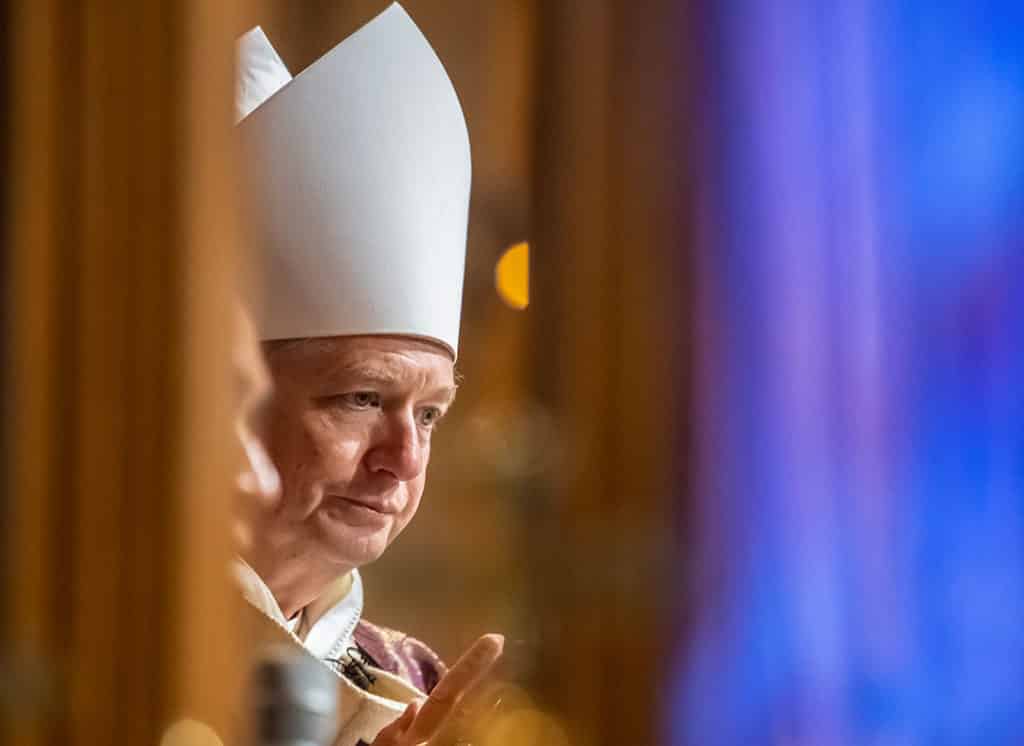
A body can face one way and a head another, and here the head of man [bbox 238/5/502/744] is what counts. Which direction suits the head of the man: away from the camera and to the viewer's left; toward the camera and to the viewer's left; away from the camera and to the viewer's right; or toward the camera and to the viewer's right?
toward the camera and to the viewer's right

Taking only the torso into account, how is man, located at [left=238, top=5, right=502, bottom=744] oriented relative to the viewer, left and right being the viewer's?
facing the viewer and to the right of the viewer
